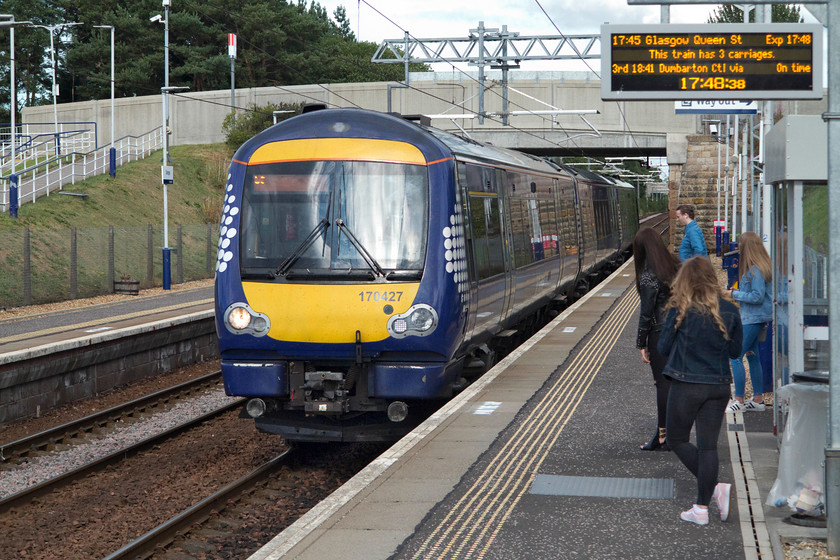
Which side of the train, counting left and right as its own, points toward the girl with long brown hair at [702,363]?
front

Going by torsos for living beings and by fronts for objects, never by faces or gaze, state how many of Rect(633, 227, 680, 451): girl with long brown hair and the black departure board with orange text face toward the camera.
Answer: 1

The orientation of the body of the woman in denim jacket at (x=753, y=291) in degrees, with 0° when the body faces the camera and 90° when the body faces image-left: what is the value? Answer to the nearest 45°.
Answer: approximately 90°

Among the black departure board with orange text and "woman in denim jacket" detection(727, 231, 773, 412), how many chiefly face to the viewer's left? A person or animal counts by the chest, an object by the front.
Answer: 1

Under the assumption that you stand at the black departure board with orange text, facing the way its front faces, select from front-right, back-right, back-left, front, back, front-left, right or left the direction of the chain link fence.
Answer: back-right

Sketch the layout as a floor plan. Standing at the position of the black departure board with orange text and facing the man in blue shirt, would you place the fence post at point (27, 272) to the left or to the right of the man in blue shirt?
left

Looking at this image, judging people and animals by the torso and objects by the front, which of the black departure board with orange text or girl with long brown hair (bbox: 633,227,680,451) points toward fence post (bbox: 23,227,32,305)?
the girl with long brown hair

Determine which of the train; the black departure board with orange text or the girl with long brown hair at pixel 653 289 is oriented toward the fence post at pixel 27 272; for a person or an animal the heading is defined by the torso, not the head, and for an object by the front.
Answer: the girl with long brown hair

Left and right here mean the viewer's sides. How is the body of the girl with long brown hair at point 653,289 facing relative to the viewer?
facing away from the viewer and to the left of the viewer

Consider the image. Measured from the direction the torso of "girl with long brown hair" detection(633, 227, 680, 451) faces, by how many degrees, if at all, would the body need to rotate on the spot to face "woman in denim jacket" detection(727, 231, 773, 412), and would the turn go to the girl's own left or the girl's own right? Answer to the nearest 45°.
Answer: approximately 90° to the girl's own right

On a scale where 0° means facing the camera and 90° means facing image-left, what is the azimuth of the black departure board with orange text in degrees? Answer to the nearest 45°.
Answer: approximately 0°
